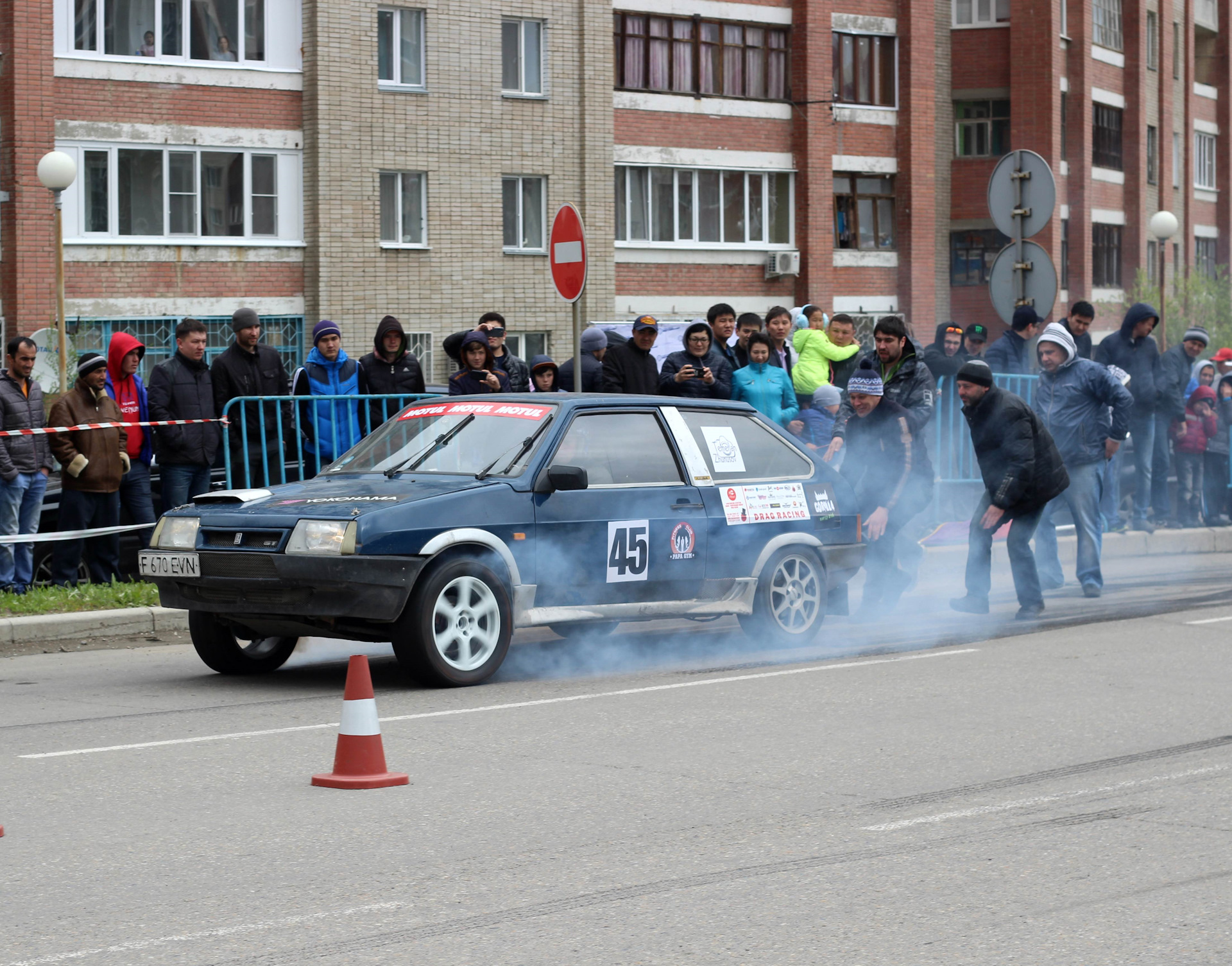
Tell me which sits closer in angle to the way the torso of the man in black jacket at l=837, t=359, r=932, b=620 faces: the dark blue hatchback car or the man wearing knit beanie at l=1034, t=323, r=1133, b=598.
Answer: the dark blue hatchback car

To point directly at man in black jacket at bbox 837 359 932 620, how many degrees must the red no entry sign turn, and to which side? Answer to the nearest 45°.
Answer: approximately 90° to its left

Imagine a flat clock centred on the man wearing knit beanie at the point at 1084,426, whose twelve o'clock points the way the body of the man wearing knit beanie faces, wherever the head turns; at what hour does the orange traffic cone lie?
The orange traffic cone is roughly at 11 o'clock from the man wearing knit beanie.

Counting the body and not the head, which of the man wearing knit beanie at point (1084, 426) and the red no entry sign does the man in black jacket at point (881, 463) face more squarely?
the red no entry sign

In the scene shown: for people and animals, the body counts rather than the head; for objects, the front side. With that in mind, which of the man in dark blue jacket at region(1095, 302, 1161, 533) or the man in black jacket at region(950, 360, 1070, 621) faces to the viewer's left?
the man in black jacket at region(950, 360, 1070, 621)

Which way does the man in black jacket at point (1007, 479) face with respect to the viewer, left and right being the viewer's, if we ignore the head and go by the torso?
facing to the left of the viewer

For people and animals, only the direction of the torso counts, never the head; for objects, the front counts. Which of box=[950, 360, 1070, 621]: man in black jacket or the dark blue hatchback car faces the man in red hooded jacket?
the man in black jacket
